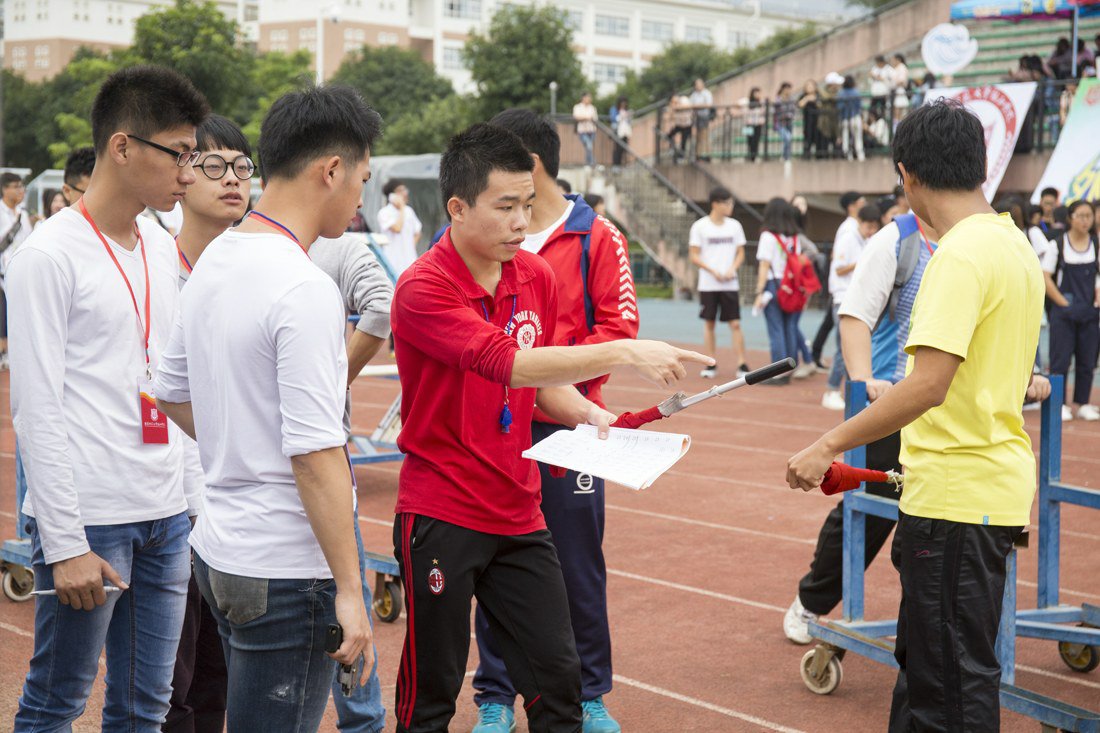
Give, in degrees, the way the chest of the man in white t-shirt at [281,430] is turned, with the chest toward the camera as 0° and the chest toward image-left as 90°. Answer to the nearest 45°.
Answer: approximately 225°

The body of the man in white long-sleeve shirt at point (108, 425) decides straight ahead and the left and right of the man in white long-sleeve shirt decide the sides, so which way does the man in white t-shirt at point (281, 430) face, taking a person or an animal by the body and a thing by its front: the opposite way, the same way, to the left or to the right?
to the left

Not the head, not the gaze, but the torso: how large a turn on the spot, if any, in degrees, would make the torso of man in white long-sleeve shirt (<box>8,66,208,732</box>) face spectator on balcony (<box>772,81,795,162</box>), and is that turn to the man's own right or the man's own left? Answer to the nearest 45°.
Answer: approximately 90° to the man's own left

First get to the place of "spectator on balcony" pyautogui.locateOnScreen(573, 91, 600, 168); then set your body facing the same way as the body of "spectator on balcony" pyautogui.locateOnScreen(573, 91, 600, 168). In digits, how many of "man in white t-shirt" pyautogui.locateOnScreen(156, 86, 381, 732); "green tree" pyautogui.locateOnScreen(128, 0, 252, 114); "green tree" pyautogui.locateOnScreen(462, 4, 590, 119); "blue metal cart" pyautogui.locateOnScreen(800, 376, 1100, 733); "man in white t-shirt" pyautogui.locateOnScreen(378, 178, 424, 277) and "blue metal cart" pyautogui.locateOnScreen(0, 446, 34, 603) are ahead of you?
4

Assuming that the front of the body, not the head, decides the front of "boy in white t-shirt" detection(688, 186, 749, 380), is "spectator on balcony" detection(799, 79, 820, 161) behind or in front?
behind

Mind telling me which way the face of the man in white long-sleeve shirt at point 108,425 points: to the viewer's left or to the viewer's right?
to the viewer's right

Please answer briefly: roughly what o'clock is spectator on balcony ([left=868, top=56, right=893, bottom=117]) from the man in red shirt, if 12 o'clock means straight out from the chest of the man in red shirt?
The spectator on balcony is roughly at 8 o'clock from the man in red shirt.

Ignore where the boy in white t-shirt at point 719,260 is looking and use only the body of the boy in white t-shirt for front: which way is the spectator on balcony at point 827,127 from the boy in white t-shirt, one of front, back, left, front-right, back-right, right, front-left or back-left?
back

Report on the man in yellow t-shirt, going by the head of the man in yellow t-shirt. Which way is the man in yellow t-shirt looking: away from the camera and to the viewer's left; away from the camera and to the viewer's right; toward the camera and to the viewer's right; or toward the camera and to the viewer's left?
away from the camera and to the viewer's left

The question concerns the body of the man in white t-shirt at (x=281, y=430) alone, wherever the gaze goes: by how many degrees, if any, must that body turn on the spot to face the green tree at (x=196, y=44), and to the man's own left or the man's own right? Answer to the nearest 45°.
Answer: approximately 45° to the man's own left

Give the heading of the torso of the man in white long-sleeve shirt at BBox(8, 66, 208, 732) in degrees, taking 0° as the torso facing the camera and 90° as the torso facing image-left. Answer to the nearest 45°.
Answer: approximately 315°

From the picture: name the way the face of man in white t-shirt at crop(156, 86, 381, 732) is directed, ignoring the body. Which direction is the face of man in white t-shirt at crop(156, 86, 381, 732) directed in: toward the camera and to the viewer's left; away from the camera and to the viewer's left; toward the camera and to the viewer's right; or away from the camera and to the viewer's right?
away from the camera and to the viewer's right
